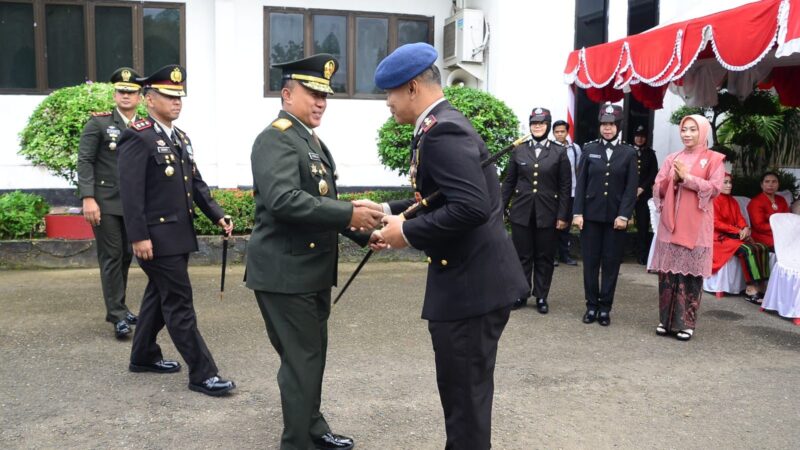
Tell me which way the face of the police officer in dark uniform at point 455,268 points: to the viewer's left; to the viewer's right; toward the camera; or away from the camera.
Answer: to the viewer's left

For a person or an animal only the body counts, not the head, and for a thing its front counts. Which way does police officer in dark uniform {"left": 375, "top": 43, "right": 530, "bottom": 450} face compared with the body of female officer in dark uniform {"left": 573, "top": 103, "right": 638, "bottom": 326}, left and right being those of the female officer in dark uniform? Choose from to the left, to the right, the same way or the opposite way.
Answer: to the right

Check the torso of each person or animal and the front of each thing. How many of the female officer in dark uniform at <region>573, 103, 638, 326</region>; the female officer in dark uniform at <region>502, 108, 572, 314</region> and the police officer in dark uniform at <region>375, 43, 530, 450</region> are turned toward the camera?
2

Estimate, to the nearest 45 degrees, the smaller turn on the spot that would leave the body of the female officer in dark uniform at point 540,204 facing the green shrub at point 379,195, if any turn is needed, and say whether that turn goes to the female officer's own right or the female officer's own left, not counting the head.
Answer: approximately 135° to the female officer's own right

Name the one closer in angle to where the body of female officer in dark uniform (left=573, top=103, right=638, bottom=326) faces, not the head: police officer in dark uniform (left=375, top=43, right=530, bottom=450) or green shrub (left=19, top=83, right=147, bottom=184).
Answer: the police officer in dark uniform

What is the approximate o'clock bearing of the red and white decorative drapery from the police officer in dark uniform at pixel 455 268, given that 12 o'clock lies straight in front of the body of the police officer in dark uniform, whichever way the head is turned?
The red and white decorative drapery is roughly at 4 o'clock from the police officer in dark uniform.

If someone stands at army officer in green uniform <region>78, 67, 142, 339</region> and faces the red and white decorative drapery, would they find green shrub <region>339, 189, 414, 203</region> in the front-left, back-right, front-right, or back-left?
front-left

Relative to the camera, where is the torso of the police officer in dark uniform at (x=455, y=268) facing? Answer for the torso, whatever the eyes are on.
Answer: to the viewer's left

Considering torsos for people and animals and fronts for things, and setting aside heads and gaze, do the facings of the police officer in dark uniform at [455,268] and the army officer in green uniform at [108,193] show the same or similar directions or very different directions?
very different directions

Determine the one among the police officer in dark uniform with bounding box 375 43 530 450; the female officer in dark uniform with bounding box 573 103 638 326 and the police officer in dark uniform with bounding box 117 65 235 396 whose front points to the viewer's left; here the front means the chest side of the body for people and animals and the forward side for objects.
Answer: the police officer in dark uniform with bounding box 375 43 530 450

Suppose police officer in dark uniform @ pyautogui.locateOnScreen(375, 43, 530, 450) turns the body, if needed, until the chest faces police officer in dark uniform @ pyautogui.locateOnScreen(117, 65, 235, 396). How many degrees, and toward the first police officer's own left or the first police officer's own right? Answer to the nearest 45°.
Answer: approximately 45° to the first police officer's own right

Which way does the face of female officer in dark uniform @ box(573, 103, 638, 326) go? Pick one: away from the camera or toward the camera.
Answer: toward the camera

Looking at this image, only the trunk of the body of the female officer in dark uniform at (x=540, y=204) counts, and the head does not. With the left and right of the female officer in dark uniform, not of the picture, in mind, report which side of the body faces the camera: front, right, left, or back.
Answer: front

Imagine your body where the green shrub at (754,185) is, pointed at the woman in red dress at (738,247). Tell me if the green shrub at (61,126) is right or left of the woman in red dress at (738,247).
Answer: right

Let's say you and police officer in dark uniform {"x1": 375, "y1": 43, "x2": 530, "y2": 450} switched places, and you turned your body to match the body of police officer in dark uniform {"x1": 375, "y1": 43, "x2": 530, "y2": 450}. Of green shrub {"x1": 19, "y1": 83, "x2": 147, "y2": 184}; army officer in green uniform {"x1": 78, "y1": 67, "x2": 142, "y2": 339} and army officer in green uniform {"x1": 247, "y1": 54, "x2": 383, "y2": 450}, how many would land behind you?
0

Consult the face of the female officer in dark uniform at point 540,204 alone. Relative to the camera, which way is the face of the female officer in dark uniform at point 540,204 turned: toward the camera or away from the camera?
toward the camera

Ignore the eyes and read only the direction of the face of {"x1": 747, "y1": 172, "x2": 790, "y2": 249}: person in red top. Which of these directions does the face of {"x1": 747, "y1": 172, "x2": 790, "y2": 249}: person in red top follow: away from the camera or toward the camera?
toward the camera

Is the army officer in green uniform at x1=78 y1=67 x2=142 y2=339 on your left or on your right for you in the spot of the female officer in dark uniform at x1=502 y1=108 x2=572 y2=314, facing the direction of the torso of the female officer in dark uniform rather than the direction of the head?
on your right
